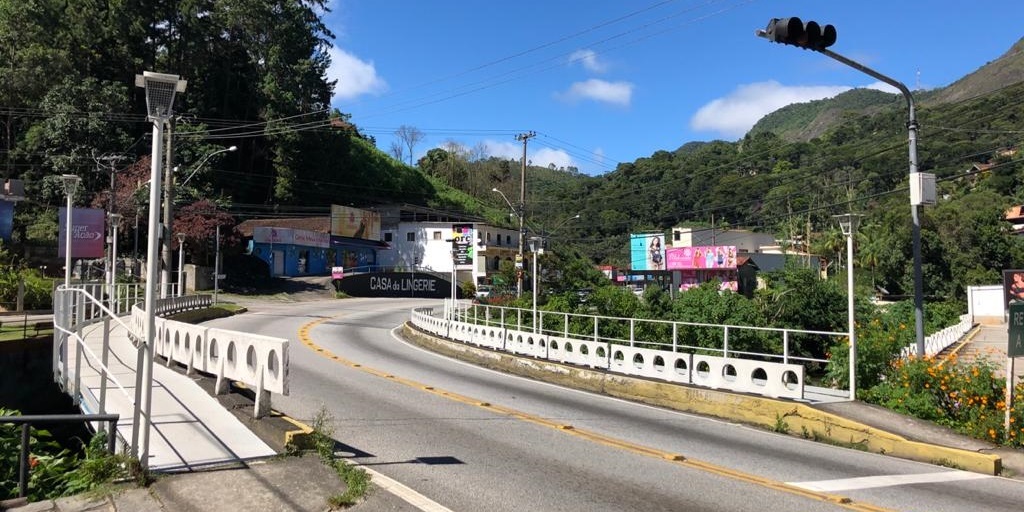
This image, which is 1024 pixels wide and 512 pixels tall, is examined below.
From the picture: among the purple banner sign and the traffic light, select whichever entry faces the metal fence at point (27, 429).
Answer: the purple banner sign

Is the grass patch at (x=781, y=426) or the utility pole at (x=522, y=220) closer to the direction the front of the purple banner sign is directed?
the grass patch

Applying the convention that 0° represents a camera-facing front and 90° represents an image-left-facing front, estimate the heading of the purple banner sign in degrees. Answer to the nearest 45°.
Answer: approximately 0°

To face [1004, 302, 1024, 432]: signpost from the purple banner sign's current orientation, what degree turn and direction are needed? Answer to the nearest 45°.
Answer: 0° — it already faces it

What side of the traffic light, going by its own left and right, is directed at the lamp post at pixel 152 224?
right

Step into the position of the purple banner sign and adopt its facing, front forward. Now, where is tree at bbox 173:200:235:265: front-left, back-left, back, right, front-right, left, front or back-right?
back-left

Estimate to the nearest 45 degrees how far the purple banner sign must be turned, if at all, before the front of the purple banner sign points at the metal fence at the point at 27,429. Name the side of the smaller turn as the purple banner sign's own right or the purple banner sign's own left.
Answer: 0° — it already faces it

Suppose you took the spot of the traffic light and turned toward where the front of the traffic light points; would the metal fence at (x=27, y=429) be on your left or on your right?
on your right

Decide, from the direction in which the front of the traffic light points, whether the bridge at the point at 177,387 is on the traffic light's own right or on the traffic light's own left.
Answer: on the traffic light's own right
